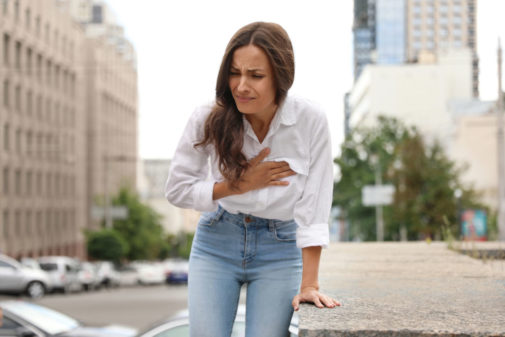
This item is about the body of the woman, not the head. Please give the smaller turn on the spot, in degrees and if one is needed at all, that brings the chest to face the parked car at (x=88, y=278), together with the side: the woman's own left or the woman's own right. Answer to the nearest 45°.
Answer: approximately 180°

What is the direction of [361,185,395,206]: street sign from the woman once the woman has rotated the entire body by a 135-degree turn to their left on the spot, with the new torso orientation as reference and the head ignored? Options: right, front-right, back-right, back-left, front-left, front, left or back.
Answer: front-left

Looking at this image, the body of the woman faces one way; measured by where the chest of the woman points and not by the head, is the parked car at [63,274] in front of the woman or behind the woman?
behind

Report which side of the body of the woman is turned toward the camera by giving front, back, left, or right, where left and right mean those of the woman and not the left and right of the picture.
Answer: front

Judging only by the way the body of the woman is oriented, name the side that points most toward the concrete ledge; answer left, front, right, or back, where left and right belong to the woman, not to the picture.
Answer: left

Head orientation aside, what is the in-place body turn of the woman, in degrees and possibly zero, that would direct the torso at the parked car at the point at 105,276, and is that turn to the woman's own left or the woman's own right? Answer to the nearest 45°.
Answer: approximately 180°

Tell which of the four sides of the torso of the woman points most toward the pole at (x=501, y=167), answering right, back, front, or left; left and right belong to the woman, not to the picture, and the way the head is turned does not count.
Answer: back
